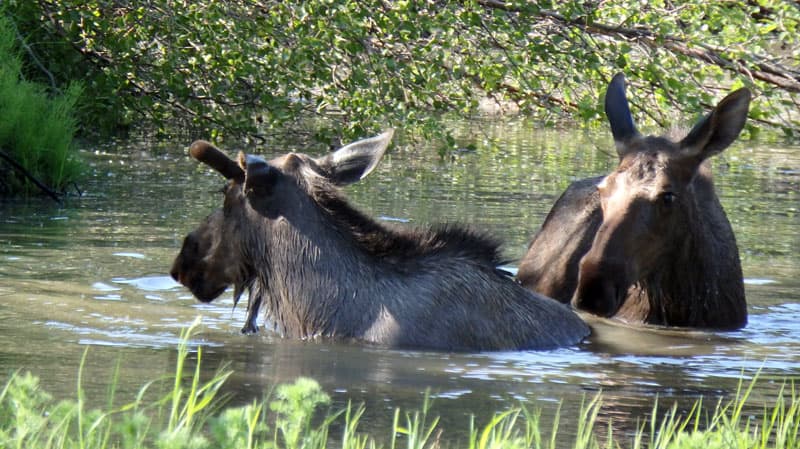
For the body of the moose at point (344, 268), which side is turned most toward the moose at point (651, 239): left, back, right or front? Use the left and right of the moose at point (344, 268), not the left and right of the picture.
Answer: back

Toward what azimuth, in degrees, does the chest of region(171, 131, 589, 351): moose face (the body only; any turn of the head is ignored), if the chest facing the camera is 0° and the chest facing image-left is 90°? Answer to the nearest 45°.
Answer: approximately 90°
